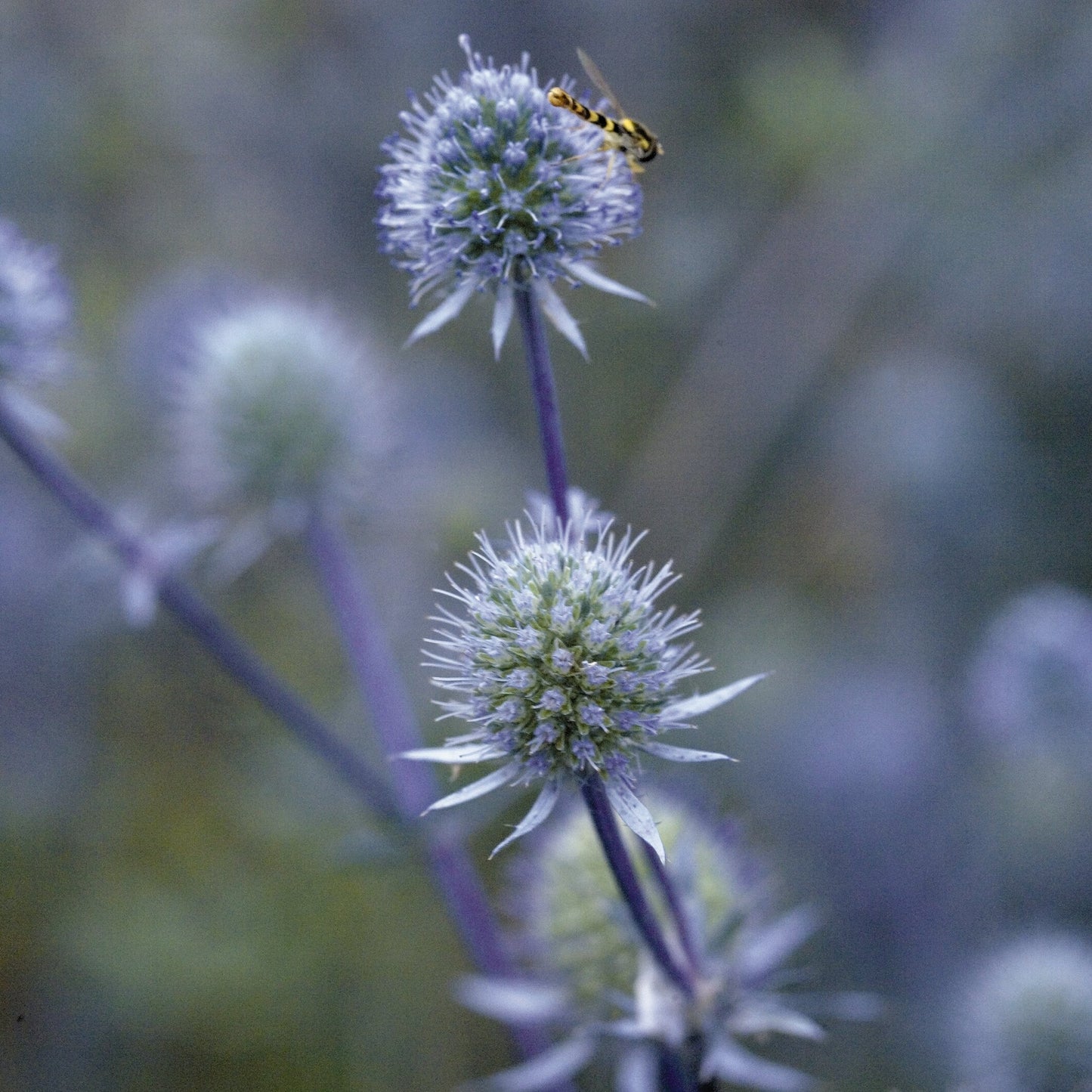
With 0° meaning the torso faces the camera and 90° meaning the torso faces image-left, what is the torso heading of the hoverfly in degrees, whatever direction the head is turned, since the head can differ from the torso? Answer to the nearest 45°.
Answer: approximately 270°

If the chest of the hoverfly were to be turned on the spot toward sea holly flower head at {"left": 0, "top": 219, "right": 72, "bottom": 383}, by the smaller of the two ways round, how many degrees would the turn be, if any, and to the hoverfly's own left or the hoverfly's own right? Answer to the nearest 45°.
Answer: approximately 135° to the hoverfly's own left

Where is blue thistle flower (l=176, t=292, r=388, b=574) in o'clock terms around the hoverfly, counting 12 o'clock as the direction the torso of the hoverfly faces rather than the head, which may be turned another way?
The blue thistle flower is roughly at 8 o'clock from the hoverfly.
